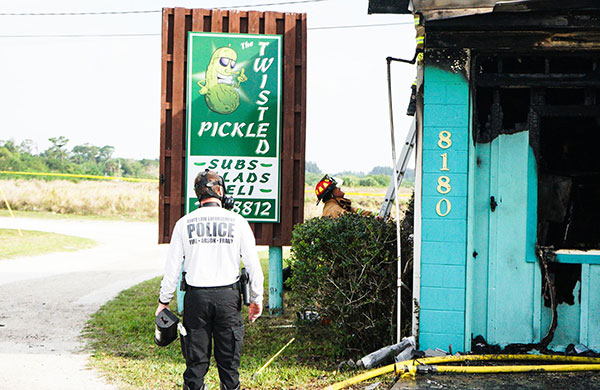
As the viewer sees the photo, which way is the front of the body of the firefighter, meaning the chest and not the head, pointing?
to the viewer's right

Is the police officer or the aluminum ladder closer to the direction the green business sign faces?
the police officer

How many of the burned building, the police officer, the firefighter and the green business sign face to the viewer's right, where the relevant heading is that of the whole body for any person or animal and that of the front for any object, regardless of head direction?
1

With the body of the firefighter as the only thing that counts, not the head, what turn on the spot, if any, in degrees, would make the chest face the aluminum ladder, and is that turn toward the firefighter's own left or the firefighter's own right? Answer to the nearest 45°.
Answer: approximately 45° to the firefighter's own right

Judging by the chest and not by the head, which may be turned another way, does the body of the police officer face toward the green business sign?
yes

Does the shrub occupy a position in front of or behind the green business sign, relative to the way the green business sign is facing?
in front

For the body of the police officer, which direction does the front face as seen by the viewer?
away from the camera

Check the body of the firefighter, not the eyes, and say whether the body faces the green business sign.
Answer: no

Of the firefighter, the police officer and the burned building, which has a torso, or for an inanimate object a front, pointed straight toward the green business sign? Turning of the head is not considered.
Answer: the police officer

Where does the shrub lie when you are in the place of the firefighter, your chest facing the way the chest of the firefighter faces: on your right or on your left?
on your right

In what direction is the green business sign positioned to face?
toward the camera

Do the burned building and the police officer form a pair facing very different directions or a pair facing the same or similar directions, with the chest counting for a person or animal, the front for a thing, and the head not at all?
very different directions

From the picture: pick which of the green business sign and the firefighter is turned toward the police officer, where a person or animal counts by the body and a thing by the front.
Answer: the green business sign

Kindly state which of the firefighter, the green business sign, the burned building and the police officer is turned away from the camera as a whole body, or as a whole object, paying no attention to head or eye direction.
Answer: the police officer

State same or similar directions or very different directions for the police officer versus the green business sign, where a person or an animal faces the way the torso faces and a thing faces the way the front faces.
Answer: very different directions
